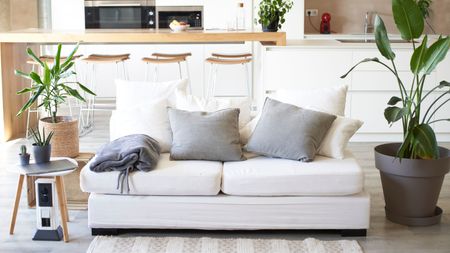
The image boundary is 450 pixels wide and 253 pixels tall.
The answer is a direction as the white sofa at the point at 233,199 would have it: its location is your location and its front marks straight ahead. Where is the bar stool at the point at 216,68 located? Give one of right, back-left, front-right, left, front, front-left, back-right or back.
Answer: back

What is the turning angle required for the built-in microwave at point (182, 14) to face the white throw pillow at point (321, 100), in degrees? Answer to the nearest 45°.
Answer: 0° — it already faces it

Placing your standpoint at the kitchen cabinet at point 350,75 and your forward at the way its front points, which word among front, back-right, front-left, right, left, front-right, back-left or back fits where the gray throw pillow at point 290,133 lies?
front

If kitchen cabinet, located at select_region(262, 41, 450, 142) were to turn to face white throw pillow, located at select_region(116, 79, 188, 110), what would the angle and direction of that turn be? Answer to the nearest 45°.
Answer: approximately 45° to its right

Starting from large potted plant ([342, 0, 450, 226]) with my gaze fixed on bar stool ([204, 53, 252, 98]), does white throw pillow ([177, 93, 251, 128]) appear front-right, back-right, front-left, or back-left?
front-left

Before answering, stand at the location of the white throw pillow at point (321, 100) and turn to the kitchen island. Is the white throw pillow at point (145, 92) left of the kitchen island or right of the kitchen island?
left

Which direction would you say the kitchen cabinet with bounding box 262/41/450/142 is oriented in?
toward the camera

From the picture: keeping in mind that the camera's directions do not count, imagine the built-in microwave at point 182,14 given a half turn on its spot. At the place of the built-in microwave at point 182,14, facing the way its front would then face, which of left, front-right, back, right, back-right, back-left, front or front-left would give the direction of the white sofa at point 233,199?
back

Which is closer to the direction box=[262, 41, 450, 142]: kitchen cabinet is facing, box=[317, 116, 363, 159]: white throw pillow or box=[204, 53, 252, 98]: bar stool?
the white throw pillow

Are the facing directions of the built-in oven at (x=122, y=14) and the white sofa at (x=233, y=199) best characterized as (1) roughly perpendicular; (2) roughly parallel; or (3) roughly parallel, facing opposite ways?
roughly parallel

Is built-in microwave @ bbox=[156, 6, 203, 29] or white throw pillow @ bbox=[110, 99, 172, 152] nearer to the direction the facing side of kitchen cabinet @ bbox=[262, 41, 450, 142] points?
the white throw pillow

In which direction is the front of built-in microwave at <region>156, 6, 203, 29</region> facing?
toward the camera

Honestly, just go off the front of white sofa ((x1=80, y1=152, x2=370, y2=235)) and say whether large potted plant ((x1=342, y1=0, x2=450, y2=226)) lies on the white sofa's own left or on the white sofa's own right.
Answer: on the white sofa's own left

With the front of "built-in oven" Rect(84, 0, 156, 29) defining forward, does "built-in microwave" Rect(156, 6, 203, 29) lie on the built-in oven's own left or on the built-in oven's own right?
on the built-in oven's own left

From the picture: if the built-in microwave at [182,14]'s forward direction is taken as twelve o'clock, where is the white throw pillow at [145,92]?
The white throw pillow is roughly at 12 o'clock from the built-in microwave.

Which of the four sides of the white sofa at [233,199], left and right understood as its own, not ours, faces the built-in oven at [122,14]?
back

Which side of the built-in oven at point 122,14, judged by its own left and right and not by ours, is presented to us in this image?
front

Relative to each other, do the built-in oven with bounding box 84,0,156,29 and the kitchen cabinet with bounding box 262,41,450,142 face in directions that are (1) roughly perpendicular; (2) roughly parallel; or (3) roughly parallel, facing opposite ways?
roughly parallel

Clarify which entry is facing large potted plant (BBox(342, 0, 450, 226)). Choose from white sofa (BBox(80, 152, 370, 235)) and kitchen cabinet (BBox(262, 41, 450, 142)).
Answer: the kitchen cabinet
